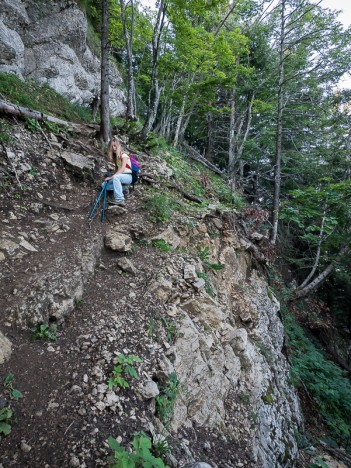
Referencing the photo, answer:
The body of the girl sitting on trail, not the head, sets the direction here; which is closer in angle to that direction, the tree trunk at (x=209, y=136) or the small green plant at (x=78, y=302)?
the small green plant

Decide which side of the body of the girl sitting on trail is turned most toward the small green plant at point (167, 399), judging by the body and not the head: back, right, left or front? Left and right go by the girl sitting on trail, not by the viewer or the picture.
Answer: left

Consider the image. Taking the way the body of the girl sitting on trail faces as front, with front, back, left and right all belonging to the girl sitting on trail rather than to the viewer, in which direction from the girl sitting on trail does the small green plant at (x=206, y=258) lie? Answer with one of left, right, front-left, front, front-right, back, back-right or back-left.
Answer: back-left

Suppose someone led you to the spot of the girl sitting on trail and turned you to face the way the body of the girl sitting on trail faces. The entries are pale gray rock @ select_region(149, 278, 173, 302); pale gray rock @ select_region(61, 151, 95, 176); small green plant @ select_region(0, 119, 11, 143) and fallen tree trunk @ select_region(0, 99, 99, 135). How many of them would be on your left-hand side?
1

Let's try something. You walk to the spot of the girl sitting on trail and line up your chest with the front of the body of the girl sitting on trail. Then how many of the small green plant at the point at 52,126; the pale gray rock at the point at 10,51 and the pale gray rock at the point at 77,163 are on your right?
3

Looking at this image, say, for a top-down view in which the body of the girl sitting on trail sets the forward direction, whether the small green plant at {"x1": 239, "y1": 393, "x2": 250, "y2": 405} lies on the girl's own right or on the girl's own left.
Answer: on the girl's own left

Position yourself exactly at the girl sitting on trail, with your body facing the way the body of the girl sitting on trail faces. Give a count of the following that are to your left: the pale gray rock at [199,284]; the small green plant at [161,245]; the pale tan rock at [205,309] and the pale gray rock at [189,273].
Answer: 4

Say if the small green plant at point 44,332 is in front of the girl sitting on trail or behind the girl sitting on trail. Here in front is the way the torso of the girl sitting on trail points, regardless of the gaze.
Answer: in front

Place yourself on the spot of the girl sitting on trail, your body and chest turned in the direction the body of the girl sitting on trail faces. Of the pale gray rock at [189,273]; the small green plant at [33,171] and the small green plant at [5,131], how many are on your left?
1

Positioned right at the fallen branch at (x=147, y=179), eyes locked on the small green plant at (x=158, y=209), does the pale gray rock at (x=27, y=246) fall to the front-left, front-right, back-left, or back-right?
front-right

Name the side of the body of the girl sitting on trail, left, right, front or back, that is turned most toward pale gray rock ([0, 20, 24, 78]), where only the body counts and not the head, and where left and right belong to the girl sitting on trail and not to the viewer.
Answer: right

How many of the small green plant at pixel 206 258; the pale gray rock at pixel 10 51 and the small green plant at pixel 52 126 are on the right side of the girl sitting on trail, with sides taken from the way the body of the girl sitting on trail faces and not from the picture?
2

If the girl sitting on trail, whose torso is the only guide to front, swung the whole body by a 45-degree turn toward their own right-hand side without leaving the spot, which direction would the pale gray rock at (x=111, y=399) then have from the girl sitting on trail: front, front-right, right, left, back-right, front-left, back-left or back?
left

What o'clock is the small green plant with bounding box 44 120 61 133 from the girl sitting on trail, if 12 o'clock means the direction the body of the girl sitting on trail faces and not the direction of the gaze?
The small green plant is roughly at 3 o'clock from the girl sitting on trail.

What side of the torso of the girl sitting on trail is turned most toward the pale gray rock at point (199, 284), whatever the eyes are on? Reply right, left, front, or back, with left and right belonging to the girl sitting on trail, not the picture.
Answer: left

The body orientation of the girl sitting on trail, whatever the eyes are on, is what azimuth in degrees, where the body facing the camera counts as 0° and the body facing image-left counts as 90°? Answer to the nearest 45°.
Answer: approximately 45°

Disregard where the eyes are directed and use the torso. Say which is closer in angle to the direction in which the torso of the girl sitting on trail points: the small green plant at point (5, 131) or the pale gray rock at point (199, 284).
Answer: the small green plant

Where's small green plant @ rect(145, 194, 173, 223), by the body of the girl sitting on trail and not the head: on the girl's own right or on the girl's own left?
on the girl's own left

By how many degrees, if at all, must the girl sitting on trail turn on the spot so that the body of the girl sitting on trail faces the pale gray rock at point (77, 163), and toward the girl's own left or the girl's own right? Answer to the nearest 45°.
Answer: approximately 90° to the girl's own right

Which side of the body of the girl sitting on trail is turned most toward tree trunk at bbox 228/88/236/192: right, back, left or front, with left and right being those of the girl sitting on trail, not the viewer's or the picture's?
back
